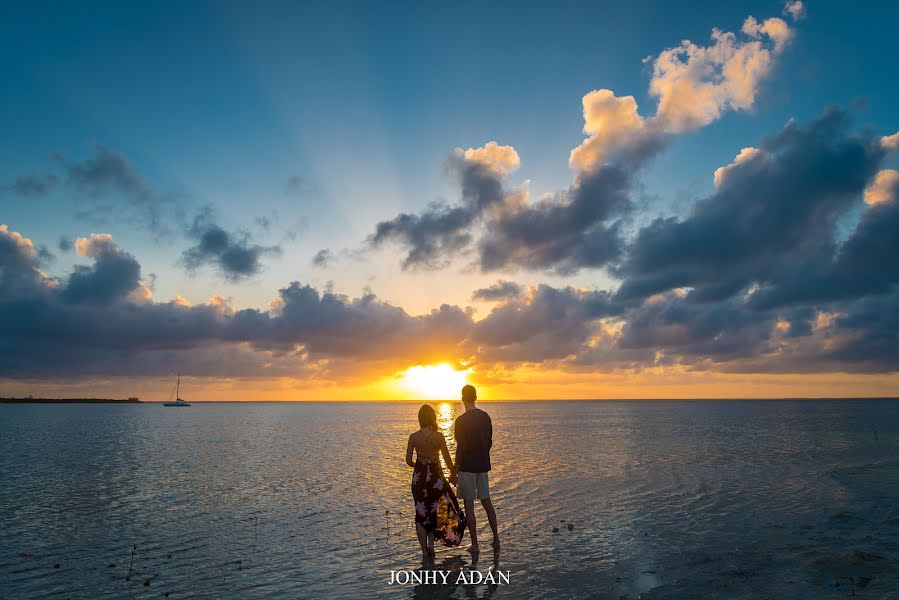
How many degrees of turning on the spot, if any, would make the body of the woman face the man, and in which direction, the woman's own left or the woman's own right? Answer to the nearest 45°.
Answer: approximately 90° to the woman's own right

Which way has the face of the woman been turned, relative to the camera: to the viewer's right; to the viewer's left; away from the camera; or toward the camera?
away from the camera

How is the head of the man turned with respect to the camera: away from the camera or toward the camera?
away from the camera

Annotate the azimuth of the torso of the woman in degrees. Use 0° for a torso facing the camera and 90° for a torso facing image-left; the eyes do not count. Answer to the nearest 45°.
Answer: approximately 180°
